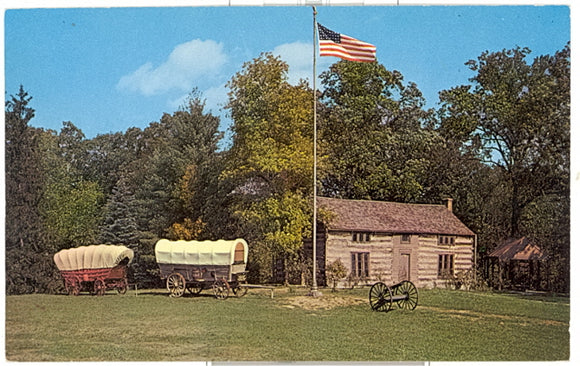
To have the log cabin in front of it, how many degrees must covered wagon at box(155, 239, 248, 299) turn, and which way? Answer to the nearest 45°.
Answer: approximately 45° to its left

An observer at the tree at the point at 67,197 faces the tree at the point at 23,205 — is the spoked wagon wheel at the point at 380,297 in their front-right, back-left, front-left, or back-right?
back-left

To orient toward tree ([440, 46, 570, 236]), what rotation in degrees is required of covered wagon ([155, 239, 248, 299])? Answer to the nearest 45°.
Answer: approximately 45° to its left

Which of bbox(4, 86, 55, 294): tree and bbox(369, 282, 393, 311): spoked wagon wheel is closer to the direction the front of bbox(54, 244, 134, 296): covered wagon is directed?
the spoked wagon wheel

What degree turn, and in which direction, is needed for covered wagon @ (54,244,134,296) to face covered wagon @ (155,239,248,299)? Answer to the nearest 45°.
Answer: approximately 45° to its left

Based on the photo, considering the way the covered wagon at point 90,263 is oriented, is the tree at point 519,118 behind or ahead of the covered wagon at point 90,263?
ahead

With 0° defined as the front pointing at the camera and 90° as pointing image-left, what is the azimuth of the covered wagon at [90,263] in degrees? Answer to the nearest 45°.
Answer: approximately 315°

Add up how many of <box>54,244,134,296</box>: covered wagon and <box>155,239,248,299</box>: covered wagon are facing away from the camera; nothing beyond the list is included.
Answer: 0

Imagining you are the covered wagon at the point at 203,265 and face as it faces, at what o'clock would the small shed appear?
The small shed is roughly at 11 o'clock from the covered wagon.

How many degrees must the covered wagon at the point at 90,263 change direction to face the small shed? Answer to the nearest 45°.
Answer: approximately 45° to its left

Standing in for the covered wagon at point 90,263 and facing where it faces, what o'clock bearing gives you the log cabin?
The log cabin is roughly at 11 o'clock from the covered wagon.

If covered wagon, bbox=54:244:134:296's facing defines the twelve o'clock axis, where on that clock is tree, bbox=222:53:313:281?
The tree is roughly at 11 o'clock from the covered wagon.

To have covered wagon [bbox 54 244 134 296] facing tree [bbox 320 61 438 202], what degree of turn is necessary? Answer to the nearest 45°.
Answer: approximately 45° to its left

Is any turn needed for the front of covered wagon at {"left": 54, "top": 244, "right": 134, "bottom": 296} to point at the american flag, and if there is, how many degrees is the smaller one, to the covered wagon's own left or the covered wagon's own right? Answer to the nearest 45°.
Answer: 0° — it already faces it

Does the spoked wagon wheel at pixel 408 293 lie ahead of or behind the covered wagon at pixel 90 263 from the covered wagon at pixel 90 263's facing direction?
ahead

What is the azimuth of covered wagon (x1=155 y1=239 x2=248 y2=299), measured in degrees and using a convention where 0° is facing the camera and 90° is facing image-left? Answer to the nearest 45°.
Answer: approximately 315°
